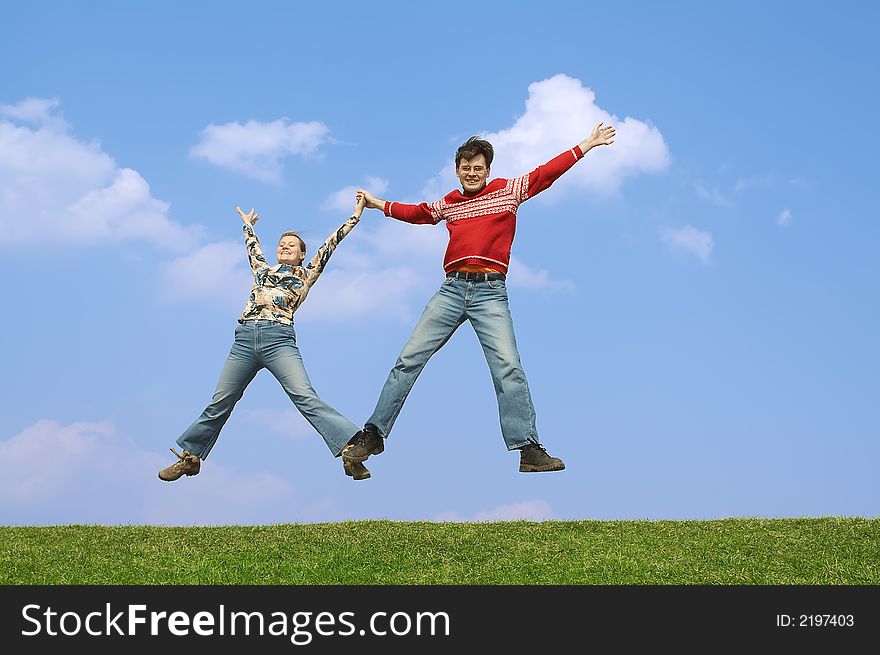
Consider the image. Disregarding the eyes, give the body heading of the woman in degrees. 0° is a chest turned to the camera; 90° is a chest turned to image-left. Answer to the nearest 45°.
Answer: approximately 0°

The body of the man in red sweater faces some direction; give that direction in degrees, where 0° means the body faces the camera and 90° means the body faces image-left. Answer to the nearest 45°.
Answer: approximately 0°

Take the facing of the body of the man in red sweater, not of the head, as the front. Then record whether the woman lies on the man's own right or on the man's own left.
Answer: on the man's own right

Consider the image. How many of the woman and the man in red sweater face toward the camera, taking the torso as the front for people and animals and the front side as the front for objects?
2

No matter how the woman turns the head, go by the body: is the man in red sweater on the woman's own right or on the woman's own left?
on the woman's own left
